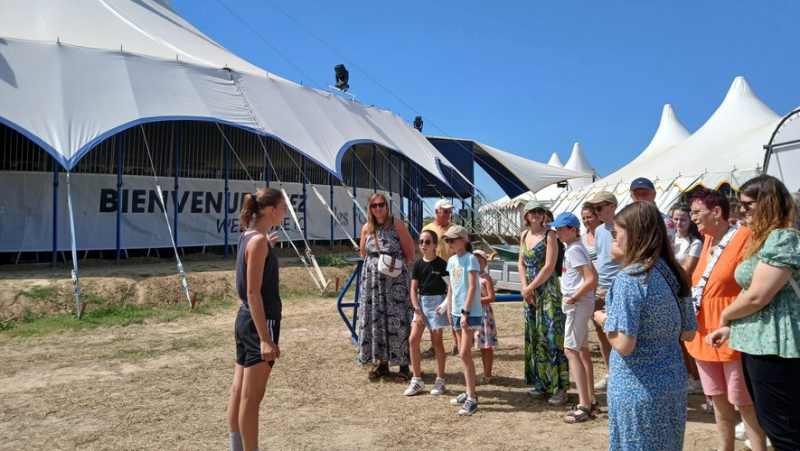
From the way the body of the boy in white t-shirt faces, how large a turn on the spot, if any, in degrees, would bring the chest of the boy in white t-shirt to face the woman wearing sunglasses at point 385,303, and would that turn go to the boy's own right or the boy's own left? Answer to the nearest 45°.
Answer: approximately 45° to the boy's own right

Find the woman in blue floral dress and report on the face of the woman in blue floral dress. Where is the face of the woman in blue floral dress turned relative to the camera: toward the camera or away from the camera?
away from the camera

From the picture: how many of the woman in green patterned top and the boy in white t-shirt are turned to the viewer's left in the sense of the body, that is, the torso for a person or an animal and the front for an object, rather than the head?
2

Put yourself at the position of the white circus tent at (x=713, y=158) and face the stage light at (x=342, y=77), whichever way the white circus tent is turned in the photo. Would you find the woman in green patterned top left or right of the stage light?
left

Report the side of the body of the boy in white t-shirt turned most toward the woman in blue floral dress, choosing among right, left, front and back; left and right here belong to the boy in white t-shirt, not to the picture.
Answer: left

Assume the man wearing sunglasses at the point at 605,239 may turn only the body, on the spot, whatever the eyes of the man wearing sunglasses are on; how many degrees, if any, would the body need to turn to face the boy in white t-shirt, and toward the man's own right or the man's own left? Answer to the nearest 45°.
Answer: approximately 45° to the man's own left

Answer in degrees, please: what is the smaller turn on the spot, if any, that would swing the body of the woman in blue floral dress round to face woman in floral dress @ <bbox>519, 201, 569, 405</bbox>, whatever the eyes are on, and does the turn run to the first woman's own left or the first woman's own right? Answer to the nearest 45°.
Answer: approximately 45° to the first woman's own right

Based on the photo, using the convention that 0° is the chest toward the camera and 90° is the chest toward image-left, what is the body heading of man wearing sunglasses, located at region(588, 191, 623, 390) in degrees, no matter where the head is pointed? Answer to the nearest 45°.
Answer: approximately 45°

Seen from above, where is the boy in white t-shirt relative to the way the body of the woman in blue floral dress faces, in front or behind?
in front

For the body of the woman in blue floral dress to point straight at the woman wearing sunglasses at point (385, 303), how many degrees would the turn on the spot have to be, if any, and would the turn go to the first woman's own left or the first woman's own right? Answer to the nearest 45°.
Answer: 0° — they already face them

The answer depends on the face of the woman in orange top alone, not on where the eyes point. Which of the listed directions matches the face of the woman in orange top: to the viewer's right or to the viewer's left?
to the viewer's left

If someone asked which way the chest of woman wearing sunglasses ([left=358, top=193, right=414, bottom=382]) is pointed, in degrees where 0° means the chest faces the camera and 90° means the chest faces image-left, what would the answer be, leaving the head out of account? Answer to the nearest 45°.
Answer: approximately 0°

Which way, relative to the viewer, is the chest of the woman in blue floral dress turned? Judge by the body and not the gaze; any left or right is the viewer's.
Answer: facing away from the viewer and to the left of the viewer

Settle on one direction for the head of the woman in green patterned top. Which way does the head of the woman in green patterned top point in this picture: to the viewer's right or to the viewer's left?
to the viewer's left

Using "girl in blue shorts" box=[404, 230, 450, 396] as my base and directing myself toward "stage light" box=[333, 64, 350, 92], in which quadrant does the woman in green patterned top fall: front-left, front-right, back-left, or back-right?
back-right

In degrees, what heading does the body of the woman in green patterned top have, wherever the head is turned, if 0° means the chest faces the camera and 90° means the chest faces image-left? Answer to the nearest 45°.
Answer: approximately 90°
